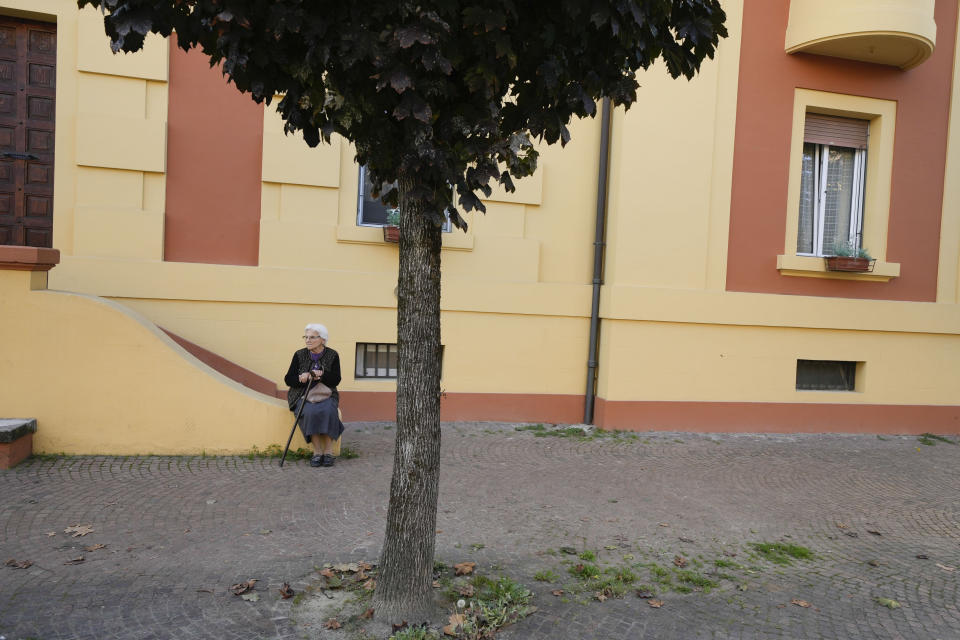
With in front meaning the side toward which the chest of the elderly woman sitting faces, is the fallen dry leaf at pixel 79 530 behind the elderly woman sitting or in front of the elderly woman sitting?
in front

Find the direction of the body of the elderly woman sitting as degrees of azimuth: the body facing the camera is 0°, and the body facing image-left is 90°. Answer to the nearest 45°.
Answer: approximately 0°

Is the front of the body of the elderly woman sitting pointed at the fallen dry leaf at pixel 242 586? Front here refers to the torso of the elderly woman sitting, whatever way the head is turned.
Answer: yes

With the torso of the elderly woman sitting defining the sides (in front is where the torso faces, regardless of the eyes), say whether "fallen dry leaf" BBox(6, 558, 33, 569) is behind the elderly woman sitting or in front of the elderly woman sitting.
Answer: in front

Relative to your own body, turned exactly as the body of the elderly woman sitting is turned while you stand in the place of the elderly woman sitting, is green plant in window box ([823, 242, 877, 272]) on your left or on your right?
on your left
